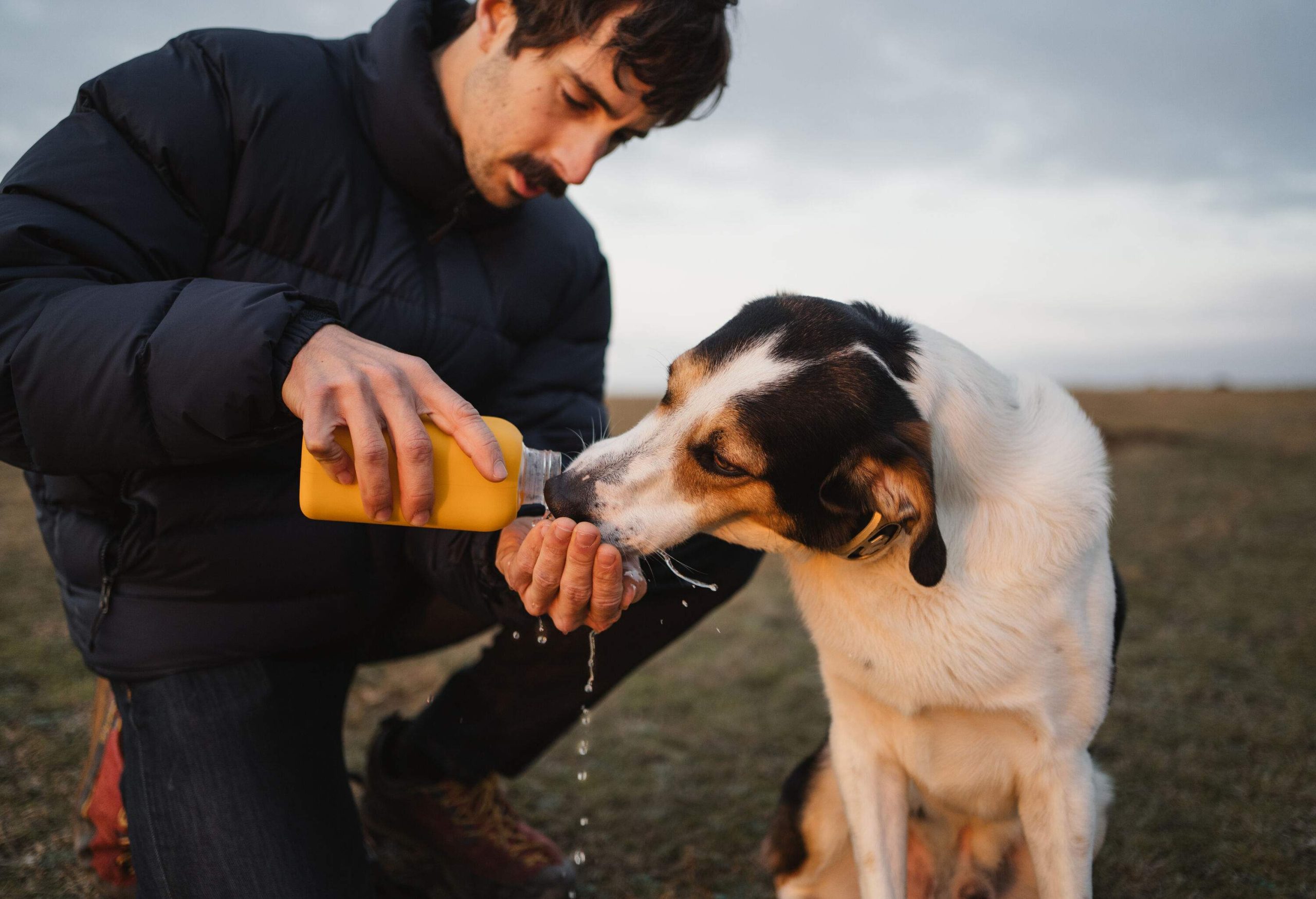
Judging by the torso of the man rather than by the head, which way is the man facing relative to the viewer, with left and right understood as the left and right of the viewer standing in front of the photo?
facing the viewer and to the right of the viewer

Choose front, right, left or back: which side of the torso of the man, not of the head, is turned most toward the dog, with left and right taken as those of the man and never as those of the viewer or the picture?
front

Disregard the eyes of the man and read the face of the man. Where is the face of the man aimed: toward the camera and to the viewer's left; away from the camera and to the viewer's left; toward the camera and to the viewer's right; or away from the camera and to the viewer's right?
toward the camera and to the viewer's right
